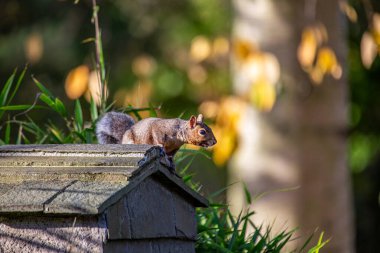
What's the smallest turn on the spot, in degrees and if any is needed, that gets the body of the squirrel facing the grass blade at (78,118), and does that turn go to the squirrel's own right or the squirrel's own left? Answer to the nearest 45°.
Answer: approximately 135° to the squirrel's own left

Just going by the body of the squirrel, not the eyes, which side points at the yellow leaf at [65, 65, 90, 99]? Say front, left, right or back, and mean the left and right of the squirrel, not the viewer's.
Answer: left

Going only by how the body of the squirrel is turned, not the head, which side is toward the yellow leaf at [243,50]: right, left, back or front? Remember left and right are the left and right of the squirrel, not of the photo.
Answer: left

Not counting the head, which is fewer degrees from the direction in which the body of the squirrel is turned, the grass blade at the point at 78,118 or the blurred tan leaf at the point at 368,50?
the blurred tan leaf

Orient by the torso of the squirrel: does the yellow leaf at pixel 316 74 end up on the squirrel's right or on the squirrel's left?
on the squirrel's left

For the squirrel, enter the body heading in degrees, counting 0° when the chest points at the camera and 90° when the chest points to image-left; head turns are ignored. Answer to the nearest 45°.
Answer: approximately 270°
